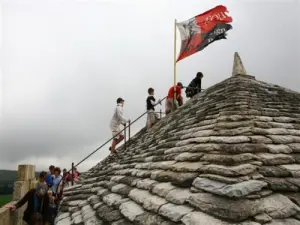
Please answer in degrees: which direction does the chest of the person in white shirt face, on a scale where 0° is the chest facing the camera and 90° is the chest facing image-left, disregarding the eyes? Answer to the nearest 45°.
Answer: approximately 270°

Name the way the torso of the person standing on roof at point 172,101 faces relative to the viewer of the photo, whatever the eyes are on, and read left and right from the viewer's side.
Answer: facing to the right of the viewer

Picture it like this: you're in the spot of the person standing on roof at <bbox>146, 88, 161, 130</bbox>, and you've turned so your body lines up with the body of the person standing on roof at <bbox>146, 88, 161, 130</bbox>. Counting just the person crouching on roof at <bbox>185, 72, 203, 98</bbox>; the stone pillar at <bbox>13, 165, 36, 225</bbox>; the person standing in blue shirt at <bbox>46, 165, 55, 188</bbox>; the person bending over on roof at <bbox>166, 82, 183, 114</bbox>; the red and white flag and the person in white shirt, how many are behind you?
3

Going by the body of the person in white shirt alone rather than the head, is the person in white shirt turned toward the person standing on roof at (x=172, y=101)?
yes

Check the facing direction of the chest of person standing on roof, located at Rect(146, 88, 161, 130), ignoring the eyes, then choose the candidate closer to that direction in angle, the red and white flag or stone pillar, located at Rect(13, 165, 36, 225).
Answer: the red and white flag

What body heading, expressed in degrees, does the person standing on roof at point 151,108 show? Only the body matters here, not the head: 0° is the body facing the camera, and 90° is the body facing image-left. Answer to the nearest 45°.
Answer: approximately 270°
